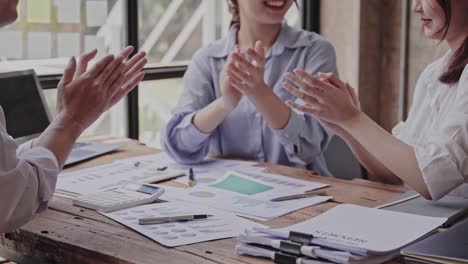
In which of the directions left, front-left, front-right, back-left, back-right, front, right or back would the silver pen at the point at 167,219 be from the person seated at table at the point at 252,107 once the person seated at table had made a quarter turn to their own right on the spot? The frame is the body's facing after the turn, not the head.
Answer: left

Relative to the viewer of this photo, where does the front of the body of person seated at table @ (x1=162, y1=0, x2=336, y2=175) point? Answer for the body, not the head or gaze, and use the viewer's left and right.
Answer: facing the viewer

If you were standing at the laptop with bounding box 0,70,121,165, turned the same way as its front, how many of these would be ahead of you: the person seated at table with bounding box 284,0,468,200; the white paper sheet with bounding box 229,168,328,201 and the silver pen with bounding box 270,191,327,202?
3

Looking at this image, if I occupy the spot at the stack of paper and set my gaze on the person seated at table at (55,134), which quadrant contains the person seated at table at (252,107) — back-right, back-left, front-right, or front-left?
front-right

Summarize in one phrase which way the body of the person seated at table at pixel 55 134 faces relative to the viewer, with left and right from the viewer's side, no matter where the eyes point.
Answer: facing to the right of the viewer

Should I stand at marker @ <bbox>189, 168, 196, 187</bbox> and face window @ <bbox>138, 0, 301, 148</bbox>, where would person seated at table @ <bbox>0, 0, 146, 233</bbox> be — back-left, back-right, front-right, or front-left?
back-left

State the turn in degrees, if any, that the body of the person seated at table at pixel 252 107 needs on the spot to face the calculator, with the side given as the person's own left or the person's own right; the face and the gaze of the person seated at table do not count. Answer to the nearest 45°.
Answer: approximately 45° to the person's own right

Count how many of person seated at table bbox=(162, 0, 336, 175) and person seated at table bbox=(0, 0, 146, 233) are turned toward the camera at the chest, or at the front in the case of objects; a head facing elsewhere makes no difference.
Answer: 1

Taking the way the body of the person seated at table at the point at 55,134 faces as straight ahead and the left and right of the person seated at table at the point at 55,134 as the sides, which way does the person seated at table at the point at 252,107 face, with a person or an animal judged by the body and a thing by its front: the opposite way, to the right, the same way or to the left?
to the right

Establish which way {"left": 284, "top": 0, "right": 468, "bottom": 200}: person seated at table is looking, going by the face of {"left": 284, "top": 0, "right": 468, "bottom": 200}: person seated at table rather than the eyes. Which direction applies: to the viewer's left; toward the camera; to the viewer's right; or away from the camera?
to the viewer's left

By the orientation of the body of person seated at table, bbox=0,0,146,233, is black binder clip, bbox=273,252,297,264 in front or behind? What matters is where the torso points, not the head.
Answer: in front

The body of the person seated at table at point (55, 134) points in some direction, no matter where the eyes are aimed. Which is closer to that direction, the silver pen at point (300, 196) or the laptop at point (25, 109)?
the silver pen

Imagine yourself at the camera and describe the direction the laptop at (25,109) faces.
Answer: facing the viewer and to the right of the viewer

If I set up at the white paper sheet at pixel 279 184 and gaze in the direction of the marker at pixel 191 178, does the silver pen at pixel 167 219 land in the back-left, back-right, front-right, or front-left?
front-left

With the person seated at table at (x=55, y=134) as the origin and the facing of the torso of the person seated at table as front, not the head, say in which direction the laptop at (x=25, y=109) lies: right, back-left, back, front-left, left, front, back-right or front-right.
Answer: left

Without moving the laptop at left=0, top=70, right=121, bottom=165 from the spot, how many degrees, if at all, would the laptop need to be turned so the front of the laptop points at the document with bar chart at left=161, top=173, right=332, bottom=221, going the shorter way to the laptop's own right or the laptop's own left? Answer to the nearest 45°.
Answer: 0° — it already faces it
